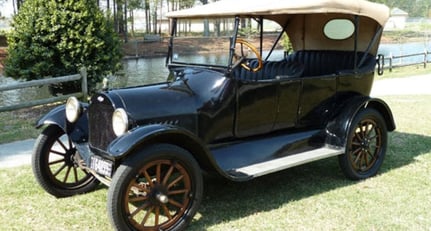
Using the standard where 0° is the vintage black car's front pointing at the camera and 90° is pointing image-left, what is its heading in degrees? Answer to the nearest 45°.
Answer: approximately 45°

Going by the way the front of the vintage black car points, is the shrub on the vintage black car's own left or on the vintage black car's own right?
on the vintage black car's own right

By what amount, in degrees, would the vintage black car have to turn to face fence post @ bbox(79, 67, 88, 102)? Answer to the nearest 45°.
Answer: approximately 90° to its right
